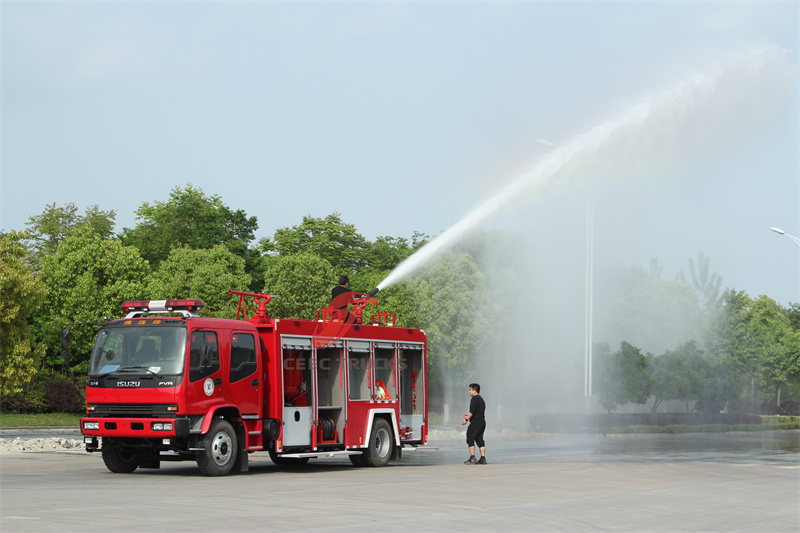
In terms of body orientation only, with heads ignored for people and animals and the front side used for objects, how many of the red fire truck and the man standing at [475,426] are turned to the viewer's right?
0

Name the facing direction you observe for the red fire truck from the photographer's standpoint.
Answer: facing the viewer and to the left of the viewer

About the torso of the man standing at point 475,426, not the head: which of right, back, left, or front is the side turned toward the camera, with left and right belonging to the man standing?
left

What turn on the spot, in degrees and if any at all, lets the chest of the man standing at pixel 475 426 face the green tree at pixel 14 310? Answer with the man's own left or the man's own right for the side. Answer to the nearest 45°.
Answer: approximately 45° to the man's own right

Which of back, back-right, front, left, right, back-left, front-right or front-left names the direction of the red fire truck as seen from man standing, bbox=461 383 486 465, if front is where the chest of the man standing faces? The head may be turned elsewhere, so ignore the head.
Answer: front-left

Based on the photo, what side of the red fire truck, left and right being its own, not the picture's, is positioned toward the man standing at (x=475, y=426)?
back
